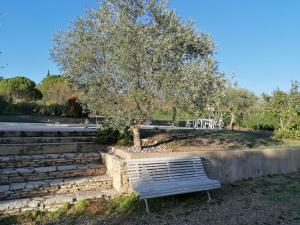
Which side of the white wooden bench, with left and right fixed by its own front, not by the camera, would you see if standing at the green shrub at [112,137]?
back

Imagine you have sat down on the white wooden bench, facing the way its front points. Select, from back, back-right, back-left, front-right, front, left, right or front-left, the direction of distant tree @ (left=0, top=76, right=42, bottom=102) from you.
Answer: back

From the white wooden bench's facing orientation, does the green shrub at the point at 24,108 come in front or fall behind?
behind

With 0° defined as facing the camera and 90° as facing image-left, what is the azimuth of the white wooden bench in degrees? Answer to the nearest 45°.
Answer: approximately 315°

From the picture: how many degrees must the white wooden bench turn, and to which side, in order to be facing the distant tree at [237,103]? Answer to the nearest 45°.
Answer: approximately 135° to its left

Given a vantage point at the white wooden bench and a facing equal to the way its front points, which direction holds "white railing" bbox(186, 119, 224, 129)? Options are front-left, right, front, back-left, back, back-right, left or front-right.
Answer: back-left

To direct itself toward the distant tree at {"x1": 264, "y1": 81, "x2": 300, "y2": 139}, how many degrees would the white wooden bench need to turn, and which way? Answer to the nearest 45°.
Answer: approximately 90° to its left

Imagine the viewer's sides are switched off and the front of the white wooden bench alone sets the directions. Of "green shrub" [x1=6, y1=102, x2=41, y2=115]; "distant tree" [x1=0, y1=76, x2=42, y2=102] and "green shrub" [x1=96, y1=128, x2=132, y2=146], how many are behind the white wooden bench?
3
